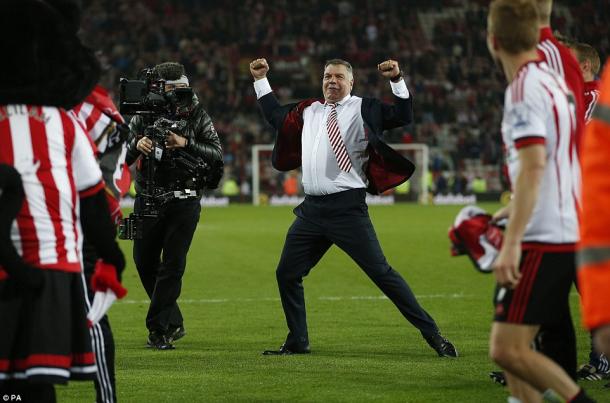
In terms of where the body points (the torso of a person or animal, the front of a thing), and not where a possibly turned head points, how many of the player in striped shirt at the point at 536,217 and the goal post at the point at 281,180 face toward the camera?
1

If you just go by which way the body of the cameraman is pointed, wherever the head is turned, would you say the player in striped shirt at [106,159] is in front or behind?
in front

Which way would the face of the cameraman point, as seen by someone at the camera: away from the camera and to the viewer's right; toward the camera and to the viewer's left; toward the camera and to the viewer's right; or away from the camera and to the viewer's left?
toward the camera and to the viewer's left

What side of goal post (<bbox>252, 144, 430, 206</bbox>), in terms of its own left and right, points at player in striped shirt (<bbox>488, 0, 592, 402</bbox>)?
front

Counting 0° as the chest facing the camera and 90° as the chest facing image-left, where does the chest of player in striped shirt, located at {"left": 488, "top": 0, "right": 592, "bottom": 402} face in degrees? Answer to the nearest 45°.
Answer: approximately 135°

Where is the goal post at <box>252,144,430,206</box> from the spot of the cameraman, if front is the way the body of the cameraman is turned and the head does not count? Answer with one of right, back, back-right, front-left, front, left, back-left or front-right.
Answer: back-right

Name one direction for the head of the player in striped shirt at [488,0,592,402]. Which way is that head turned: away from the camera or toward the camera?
away from the camera

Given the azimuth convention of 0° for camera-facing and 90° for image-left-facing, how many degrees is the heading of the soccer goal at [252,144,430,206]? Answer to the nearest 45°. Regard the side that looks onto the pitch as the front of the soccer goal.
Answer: approximately 0°

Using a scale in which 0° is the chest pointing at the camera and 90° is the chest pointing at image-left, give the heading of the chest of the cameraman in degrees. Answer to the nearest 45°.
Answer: approximately 45°
